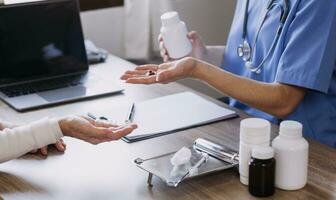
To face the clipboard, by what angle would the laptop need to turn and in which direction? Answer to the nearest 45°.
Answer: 0° — it already faces it

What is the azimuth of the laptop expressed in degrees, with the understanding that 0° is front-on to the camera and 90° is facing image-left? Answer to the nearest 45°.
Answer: approximately 315°

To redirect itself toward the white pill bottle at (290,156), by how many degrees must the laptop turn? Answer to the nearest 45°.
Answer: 0° — it already faces it

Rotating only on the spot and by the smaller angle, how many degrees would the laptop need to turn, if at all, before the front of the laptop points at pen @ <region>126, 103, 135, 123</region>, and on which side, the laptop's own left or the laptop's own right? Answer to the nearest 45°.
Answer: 0° — it already faces it
